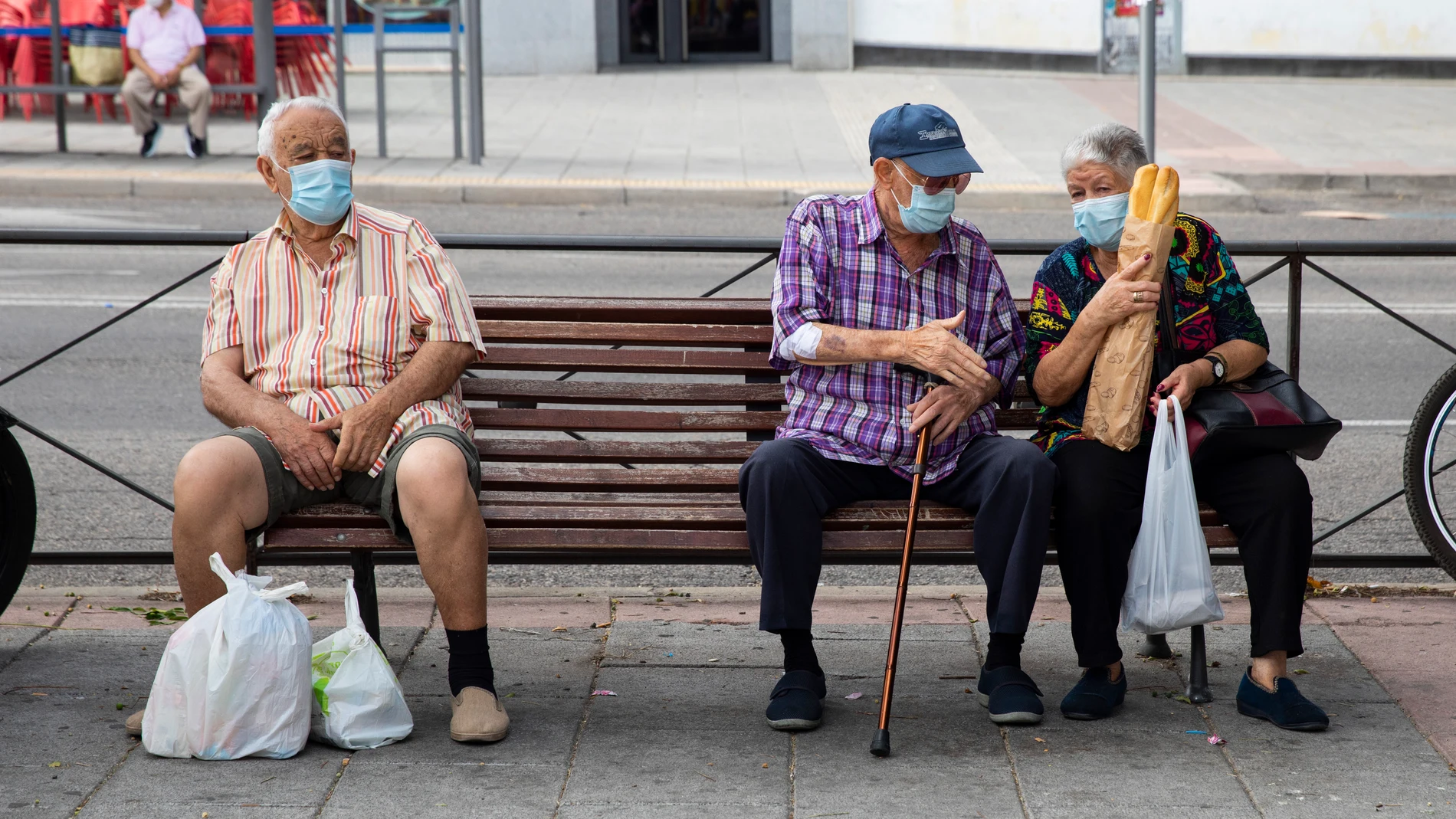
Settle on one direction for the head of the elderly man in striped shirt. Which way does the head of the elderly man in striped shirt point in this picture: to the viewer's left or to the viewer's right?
to the viewer's right

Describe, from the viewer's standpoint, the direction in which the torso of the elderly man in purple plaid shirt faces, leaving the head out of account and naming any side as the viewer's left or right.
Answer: facing the viewer

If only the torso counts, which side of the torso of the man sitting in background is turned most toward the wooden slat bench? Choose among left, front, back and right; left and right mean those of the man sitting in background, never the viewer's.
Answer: front

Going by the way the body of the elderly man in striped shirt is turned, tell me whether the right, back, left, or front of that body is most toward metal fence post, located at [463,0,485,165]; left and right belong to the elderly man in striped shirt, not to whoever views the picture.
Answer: back

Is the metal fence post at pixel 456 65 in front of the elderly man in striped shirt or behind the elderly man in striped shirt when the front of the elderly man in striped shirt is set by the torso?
behind

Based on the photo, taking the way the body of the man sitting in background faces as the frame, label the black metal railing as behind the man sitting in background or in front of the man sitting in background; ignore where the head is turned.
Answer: in front

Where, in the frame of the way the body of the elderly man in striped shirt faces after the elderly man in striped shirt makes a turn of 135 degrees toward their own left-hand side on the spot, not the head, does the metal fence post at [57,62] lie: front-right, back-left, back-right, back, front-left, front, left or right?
front-left

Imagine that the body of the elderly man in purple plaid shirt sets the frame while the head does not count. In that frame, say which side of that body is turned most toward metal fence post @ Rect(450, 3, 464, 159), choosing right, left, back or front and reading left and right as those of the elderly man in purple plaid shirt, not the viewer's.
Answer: back

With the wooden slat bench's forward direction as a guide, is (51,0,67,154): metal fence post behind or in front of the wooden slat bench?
behind

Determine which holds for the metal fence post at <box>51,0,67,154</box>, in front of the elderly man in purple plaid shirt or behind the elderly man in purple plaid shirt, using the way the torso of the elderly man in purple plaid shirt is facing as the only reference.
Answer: behind

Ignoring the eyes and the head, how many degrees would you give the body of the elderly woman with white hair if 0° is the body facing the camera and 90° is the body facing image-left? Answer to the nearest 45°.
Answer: approximately 0°

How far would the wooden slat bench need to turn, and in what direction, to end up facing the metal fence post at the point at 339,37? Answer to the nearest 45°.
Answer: approximately 180°

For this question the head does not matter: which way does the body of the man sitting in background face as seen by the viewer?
toward the camera

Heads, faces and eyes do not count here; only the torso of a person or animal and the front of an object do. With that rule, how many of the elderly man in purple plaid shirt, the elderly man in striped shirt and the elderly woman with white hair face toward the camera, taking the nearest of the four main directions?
3
